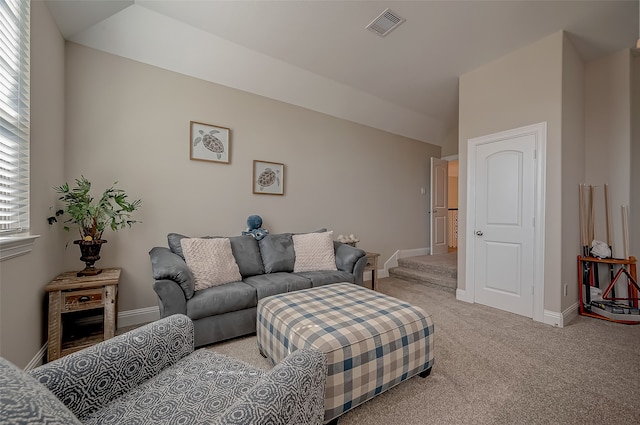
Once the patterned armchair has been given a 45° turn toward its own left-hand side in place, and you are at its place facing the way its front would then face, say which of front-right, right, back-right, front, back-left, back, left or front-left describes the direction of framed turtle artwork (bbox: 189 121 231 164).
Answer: front

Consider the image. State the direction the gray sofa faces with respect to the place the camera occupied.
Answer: facing the viewer and to the right of the viewer

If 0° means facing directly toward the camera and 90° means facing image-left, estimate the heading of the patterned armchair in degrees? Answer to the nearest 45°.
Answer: approximately 225°

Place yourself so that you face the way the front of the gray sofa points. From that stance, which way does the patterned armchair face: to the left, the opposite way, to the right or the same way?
to the left

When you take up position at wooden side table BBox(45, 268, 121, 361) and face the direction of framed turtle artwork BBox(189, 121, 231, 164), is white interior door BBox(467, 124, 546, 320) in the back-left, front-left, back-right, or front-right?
front-right

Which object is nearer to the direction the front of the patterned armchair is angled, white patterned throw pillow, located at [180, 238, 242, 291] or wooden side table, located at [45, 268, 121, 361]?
the white patterned throw pillow

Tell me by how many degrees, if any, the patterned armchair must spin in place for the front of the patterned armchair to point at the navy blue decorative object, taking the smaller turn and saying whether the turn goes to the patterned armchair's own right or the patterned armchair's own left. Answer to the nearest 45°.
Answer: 0° — it already faces it

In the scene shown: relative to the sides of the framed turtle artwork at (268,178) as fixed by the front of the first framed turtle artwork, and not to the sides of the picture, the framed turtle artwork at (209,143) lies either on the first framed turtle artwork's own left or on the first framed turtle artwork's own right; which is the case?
on the first framed turtle artwork's own right

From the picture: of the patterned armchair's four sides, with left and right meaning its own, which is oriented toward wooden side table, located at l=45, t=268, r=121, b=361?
left

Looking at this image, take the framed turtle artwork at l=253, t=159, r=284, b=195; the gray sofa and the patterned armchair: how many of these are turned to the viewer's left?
0

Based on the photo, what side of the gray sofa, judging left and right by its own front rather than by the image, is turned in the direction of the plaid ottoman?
front

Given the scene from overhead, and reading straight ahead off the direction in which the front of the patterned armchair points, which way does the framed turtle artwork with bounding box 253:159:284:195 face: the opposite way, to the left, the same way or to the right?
to the right

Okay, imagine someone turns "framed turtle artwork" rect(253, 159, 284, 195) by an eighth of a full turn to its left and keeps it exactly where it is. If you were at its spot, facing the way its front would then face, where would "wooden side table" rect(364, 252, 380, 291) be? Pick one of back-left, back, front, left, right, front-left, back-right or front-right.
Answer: front

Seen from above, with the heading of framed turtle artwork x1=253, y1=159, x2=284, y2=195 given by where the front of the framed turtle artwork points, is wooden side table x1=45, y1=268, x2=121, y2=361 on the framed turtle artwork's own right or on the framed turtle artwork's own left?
on the framed turtle artwork's own right
